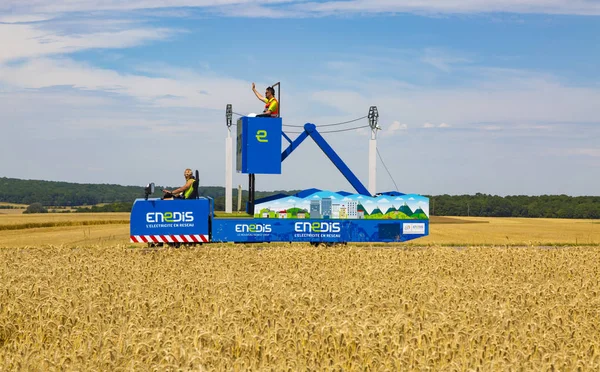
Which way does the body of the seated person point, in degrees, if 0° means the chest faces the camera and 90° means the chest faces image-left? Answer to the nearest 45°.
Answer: approximately 90°

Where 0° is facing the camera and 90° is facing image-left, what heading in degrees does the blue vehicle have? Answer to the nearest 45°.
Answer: approximately 90°
